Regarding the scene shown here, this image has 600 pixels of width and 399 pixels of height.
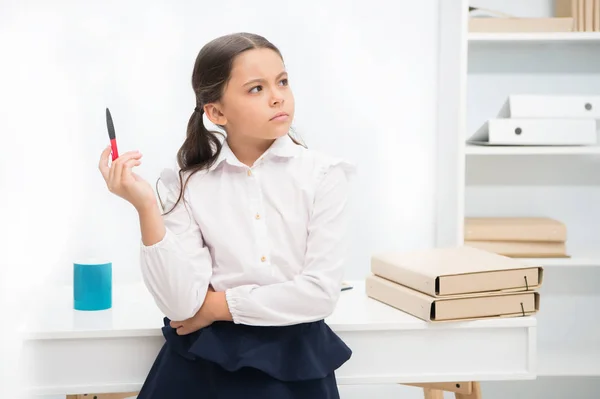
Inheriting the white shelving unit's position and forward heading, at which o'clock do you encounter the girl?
The girl is roughly at 1 o'clock from the white shelving unit.

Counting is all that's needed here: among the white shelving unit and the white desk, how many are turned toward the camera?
2

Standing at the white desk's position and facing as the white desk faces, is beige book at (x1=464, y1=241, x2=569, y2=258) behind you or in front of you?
behind

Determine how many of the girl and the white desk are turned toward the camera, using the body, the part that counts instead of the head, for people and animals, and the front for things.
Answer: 2

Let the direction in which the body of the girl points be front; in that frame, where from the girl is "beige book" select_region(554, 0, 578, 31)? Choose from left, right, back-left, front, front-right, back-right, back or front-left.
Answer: back-left

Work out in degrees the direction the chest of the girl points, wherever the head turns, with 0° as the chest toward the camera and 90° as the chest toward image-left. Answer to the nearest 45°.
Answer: approximately 0°

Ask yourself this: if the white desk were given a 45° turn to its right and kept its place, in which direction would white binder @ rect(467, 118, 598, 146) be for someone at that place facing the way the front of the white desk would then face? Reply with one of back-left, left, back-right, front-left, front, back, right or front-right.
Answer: back

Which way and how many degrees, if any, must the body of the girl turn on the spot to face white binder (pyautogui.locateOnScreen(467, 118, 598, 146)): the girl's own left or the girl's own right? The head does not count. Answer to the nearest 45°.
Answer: approximately 135° to the girl's own left

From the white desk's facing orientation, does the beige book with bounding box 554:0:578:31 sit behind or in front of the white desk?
behind
